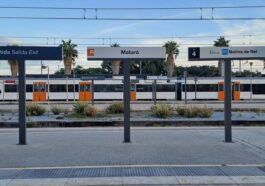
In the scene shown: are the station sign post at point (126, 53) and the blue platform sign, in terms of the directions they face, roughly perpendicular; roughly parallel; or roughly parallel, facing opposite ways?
roughly parallel

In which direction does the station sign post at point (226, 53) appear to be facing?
toward the camera

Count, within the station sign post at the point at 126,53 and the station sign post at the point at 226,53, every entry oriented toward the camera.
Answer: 2

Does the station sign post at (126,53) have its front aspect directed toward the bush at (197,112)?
no

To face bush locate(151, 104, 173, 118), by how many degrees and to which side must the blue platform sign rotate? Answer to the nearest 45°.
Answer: approximately 135° to its left

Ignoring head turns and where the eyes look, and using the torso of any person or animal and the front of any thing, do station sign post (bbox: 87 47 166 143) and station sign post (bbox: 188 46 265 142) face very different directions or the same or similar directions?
same or similar directions

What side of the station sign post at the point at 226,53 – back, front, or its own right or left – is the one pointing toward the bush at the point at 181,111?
back

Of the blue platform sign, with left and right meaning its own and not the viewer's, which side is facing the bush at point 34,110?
back

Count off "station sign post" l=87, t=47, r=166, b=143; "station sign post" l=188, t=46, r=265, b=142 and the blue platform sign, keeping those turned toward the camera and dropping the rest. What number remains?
3

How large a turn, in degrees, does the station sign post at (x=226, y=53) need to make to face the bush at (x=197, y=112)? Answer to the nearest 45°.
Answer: approximately 180°

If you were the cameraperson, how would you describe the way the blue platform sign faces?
facing the viewer

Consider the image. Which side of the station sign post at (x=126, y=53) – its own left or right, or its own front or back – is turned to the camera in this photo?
front

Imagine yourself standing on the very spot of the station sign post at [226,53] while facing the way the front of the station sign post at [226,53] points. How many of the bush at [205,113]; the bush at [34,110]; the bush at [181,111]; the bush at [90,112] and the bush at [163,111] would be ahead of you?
0

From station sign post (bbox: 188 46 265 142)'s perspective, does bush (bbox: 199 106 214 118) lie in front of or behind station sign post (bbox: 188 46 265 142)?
behind

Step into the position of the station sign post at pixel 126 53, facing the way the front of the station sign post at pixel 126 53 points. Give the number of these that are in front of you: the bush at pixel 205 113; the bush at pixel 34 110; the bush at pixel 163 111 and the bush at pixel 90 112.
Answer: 0

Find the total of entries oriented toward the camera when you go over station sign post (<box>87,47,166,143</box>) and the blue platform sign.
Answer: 2

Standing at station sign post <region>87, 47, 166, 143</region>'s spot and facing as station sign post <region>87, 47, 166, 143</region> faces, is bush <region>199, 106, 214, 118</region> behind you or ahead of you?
behind

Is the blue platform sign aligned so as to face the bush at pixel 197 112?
no
